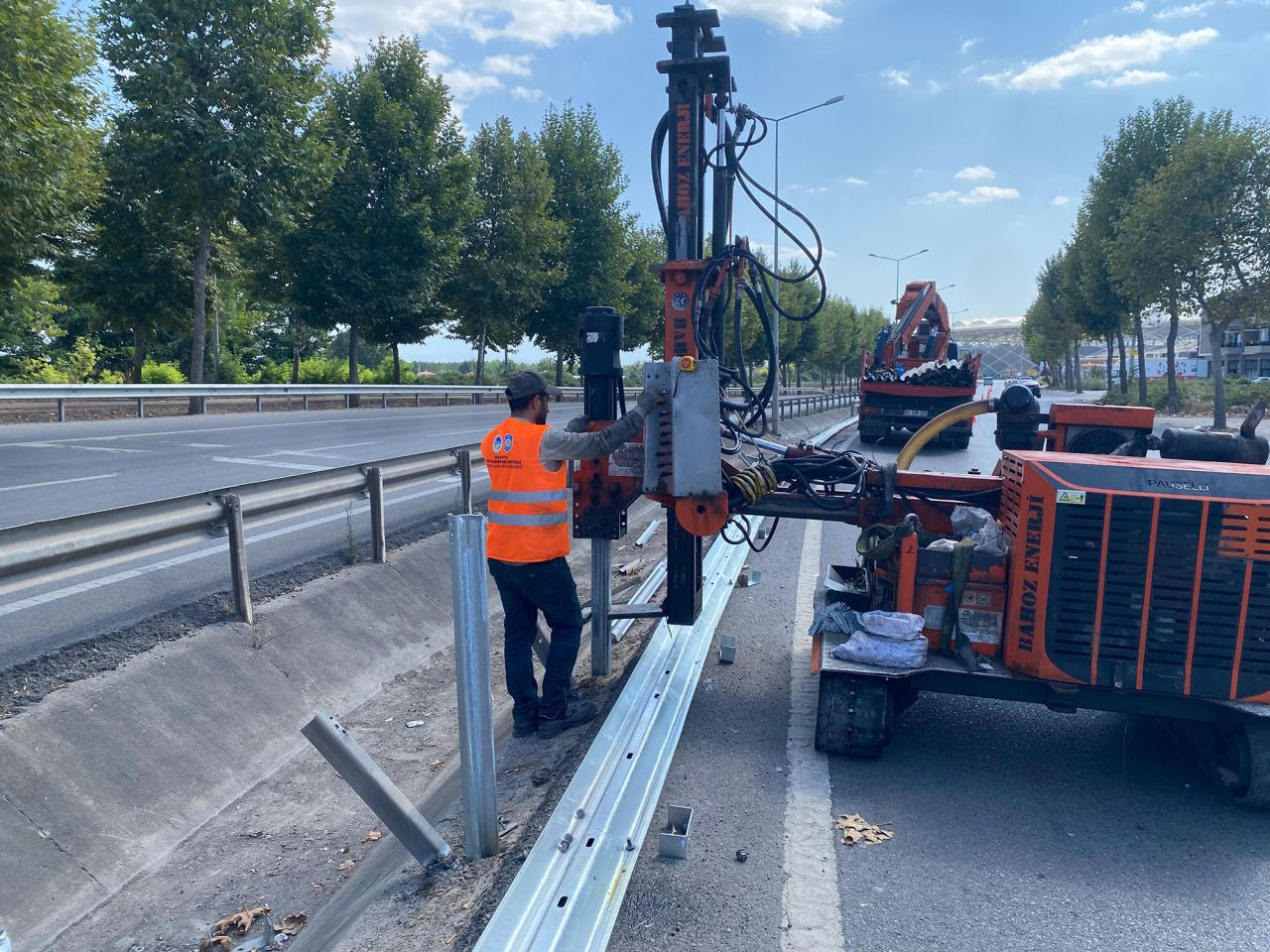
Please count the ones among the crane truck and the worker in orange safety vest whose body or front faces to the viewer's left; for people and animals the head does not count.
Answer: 0

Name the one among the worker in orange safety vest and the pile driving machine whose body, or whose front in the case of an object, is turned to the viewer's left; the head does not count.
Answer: the pile driving machine

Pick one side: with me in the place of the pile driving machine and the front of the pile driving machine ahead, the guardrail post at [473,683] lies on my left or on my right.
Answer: on my left

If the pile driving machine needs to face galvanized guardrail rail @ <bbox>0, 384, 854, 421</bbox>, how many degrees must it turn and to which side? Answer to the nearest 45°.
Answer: approximately 45° to its right

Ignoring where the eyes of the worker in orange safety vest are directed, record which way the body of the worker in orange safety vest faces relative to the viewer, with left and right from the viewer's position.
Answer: facing away from the viewer and to the right of the viewer

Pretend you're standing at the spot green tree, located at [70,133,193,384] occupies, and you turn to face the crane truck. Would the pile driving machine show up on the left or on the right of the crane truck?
right

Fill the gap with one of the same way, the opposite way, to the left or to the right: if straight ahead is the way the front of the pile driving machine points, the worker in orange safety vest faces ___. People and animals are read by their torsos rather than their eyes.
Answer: to the right

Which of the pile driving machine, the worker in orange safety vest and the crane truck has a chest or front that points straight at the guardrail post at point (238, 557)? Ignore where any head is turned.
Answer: the pile driving machine

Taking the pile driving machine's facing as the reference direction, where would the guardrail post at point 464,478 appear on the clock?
The guardrail post is roughly at 1 o'clock from the pile driving machine.

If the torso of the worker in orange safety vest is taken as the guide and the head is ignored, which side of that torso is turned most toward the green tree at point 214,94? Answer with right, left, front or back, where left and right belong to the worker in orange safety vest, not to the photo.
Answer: left

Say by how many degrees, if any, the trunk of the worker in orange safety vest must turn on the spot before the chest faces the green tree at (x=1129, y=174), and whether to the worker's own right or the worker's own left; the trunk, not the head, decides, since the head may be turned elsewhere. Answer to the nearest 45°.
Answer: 0° — they already face it

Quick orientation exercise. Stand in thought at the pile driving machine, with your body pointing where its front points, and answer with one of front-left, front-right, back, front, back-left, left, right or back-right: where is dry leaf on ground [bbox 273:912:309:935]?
front-left
